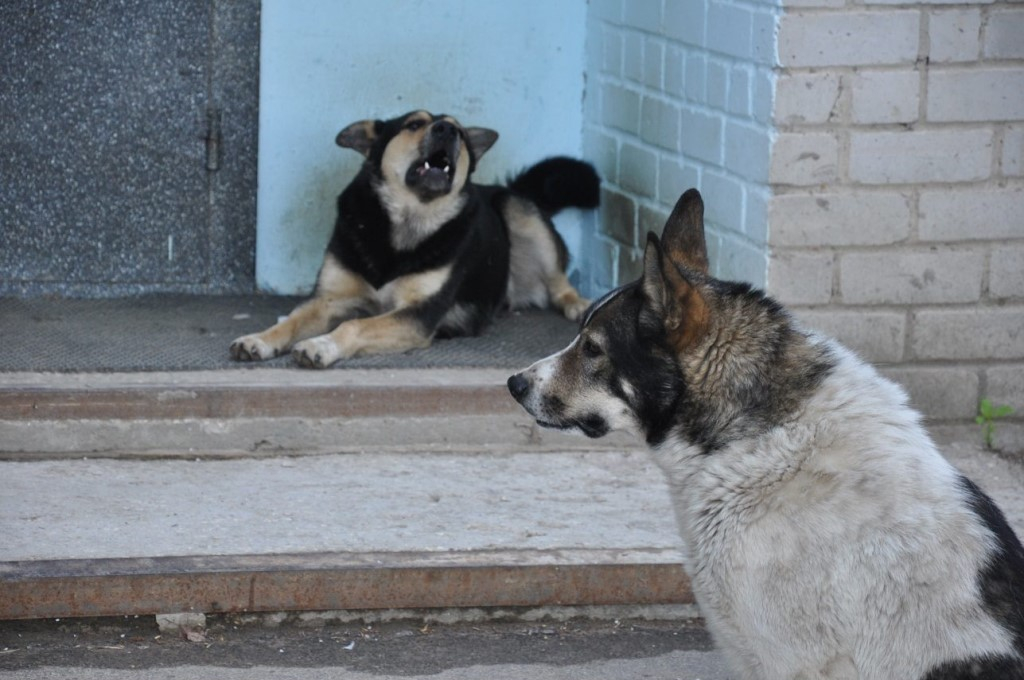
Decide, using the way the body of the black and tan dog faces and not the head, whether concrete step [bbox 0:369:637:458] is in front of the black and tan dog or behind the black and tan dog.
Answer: in front

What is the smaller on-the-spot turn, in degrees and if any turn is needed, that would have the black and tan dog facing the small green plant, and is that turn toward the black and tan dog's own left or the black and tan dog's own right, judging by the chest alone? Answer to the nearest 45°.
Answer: approximately 90° to the black and tan dog's own left

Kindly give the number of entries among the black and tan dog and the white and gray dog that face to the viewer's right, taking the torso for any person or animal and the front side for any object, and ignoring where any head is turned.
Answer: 0

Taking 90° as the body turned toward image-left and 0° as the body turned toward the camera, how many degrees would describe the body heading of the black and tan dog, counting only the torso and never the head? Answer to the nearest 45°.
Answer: approximately 45°

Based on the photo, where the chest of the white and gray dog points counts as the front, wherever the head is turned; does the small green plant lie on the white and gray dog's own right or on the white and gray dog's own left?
on the white and gray dog's own right

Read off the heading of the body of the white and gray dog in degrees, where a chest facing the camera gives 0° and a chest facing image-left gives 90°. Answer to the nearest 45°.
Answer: approximately 90°
